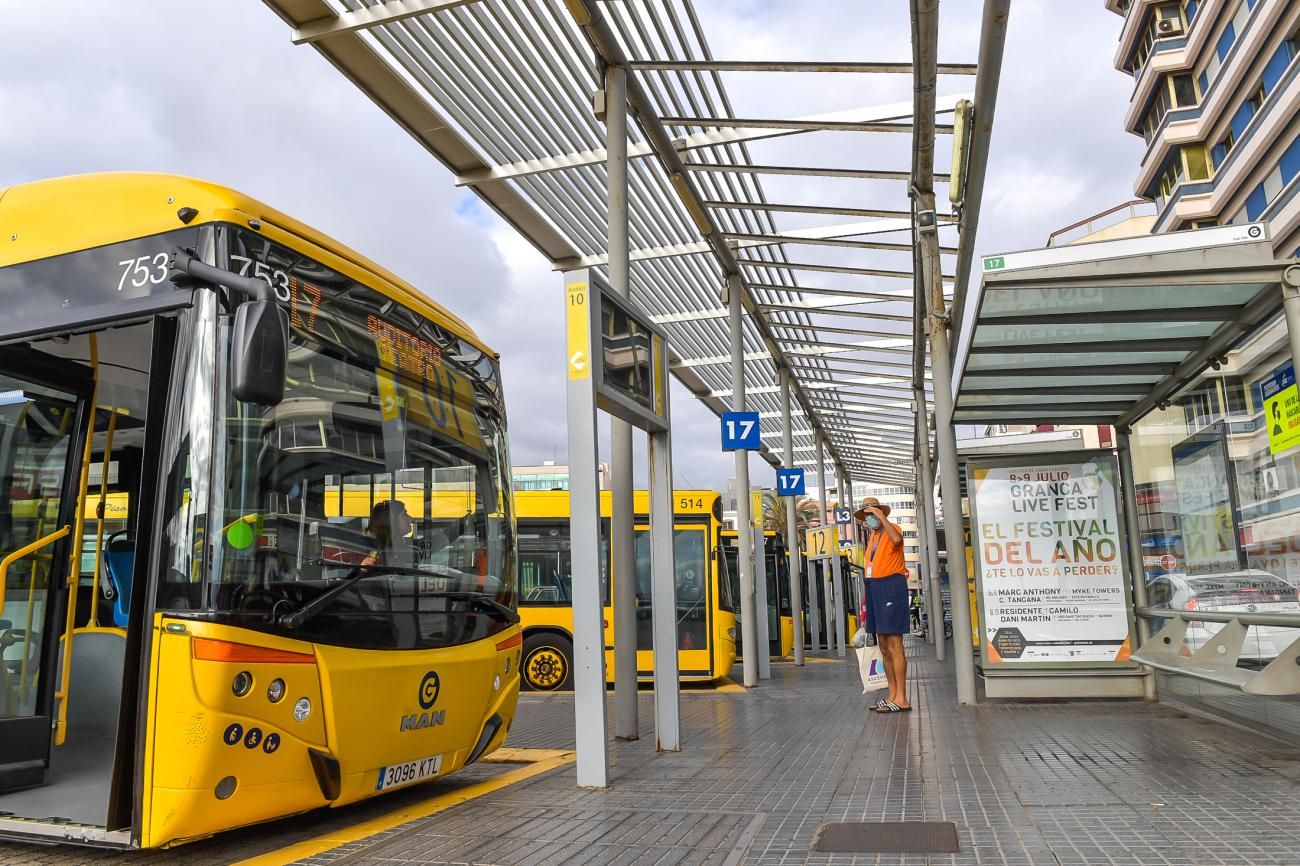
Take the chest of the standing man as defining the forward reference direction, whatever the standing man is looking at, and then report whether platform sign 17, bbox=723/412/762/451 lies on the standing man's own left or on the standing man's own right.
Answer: on the standing man's own right

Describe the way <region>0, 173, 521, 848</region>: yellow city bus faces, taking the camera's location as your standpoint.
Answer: facing the viewer and to the right of the viewer

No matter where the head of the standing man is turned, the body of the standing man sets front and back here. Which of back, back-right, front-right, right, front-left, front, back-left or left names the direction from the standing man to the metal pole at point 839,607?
back-right

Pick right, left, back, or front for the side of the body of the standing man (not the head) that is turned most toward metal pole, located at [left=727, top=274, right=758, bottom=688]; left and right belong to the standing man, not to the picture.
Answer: right

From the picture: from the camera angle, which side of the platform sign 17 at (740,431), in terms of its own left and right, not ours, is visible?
front

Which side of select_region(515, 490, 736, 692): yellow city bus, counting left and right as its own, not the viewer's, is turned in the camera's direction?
right

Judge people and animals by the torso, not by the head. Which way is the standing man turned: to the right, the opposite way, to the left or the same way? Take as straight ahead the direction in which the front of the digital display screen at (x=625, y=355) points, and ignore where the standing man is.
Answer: to the right

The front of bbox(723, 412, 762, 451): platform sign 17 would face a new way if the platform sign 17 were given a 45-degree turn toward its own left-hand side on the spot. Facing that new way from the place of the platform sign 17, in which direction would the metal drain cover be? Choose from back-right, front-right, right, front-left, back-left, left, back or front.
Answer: front-right

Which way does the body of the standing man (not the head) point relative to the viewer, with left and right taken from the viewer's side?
facing the viewer and to the left of the viewer

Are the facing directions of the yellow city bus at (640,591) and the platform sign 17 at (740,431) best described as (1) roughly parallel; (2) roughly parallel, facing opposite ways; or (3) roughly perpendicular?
roughly perpendicular

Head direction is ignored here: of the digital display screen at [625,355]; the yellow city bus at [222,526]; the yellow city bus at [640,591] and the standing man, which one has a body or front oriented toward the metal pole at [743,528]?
the yellow city bus at [640,591]
